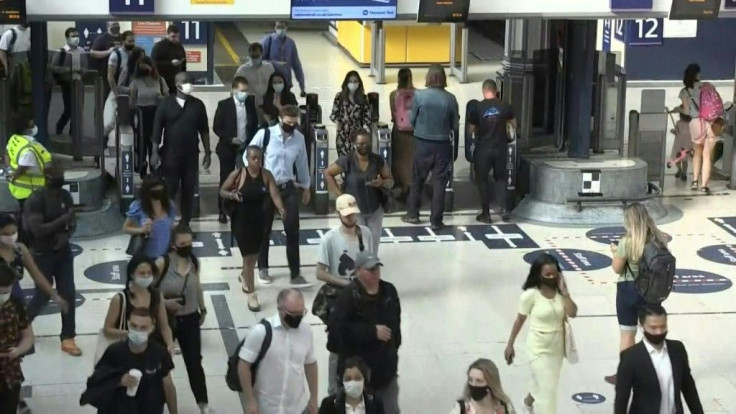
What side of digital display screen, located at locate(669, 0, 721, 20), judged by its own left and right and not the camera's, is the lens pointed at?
front

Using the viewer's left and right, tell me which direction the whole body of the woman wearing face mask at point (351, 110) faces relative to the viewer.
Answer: facing the viewer

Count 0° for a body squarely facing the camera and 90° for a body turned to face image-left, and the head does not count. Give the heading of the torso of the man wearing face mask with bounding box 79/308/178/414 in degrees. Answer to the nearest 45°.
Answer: approximately 0°

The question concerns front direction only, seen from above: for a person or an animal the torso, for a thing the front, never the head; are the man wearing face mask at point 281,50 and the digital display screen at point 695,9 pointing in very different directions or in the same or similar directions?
same or similar directions

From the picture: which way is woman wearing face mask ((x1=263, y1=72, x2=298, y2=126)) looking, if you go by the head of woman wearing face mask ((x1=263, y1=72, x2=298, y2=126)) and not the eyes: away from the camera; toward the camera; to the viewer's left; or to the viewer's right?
toward the camera

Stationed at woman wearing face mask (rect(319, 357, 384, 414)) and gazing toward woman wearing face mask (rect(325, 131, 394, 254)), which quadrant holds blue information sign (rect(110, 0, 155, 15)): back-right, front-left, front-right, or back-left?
front-left

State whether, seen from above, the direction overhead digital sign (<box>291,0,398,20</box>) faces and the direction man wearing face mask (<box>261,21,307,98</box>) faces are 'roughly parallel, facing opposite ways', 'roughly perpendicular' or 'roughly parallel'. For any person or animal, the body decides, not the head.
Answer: roughly parallel

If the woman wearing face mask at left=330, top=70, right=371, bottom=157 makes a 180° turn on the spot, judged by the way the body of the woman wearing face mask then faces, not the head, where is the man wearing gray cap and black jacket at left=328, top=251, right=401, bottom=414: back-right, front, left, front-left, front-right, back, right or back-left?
back

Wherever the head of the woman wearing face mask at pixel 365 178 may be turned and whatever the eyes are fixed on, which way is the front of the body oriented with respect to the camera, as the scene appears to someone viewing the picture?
toward the camera

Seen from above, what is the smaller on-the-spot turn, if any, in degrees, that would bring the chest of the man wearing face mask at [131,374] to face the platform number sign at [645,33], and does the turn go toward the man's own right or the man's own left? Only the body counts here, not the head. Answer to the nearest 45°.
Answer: approximately 135° to the man's own left

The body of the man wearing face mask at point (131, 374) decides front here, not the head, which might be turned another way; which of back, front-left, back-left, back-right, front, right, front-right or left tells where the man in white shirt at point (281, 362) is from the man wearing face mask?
left

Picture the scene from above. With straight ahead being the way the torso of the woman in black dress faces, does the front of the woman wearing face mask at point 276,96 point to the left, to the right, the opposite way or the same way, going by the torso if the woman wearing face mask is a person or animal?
the same way

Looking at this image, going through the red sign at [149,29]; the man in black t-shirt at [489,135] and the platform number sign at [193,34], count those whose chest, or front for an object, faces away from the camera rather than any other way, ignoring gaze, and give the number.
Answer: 1

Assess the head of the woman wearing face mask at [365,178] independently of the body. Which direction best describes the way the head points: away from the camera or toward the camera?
toward the camera

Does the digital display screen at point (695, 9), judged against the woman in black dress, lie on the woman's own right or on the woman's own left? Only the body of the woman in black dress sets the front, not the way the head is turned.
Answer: on the woman's own left

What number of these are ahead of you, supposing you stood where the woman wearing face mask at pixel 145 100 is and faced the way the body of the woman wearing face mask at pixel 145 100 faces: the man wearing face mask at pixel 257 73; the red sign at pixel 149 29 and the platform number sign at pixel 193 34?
0

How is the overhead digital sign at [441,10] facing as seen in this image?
toward the camera

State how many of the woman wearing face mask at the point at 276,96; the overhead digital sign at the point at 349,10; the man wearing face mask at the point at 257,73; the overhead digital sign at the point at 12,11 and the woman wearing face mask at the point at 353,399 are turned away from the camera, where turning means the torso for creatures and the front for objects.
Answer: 0

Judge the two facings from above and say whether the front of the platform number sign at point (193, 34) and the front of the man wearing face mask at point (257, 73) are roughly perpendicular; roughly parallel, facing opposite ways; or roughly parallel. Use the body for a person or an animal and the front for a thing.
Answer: roughly parallel

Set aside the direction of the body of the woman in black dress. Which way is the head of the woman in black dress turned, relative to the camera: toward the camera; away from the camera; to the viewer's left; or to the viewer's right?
toward the camera
